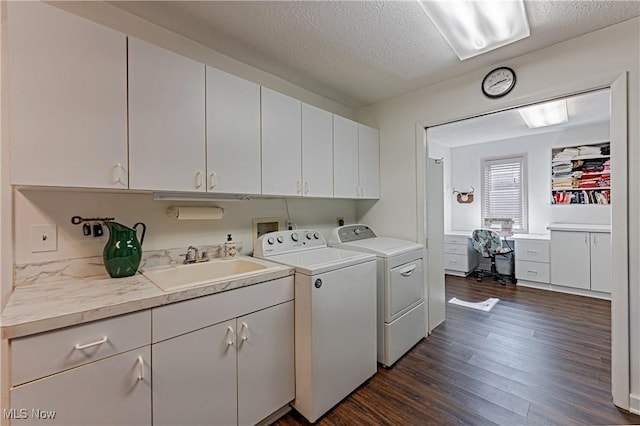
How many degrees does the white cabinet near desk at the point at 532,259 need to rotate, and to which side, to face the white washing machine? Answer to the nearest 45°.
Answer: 0° — it already faces it

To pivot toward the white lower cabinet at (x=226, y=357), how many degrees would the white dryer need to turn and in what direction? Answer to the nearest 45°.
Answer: approximately 90° to its right

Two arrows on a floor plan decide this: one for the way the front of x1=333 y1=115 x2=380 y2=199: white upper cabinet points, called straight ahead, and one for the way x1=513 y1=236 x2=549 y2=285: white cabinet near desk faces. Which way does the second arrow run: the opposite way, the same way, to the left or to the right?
to the right

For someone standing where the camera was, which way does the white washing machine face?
facing the viewer and to the right of the viewer

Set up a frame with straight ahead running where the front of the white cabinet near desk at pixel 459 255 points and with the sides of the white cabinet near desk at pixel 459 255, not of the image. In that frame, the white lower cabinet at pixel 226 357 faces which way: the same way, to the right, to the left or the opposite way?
to the left

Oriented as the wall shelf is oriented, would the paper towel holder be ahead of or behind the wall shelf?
ahead

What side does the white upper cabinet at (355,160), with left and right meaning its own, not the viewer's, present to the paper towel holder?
right

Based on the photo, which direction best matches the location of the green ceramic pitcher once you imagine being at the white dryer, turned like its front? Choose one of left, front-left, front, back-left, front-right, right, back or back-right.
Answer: right

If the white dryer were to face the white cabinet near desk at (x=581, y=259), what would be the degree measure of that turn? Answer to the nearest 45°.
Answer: approximately 90° to its left
